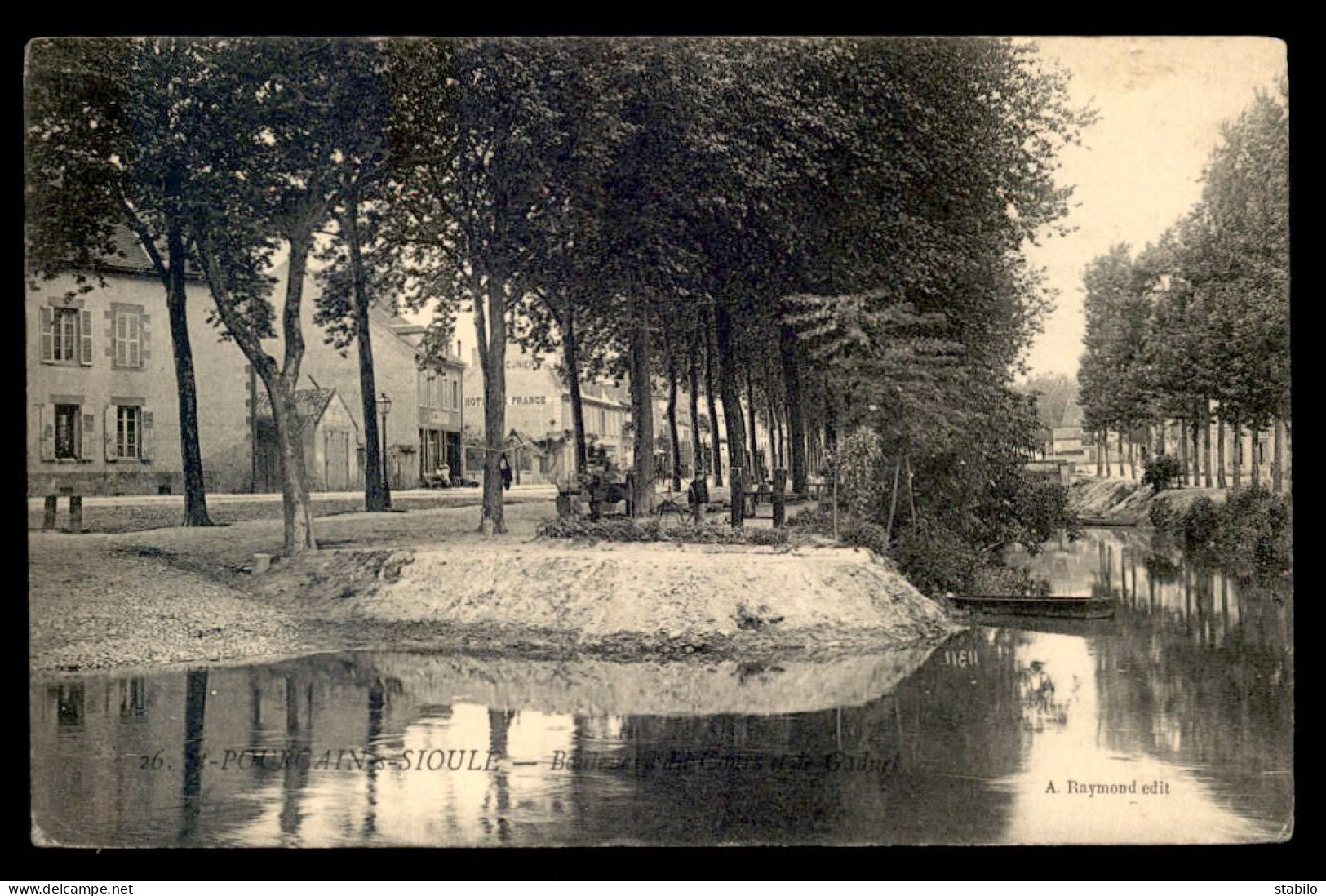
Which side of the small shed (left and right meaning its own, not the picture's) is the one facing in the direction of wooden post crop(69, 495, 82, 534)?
right

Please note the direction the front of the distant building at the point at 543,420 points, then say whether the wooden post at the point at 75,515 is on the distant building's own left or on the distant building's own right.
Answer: on the distant building's own right

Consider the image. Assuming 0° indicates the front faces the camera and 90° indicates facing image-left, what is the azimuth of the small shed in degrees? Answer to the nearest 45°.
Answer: approximately 315°

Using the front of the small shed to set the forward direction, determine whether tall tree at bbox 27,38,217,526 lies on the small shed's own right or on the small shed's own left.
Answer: on the small shed's own right

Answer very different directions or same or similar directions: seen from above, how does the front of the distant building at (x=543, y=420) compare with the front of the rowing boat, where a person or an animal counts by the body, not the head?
very different directions

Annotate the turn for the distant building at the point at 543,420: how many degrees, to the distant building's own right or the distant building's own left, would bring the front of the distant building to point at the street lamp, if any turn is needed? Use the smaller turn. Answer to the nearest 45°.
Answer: approximately 90° to the distant building's own right

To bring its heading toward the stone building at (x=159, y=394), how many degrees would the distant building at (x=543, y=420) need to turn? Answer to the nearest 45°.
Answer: approximately 90° to its right
